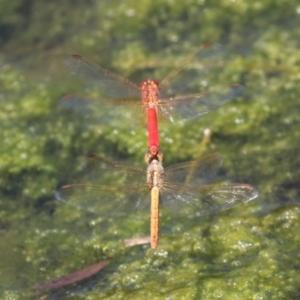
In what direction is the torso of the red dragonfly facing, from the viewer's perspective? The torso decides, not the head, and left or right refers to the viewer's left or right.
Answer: facing away from the viewer

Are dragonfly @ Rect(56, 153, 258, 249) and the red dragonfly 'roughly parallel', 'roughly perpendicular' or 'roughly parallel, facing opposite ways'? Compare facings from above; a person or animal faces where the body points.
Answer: roughly parallel

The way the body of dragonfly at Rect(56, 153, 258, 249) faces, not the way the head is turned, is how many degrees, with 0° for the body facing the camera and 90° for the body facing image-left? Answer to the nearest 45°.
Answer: approximately 180°

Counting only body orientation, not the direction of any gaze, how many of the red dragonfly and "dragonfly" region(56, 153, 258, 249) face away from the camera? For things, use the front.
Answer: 2
